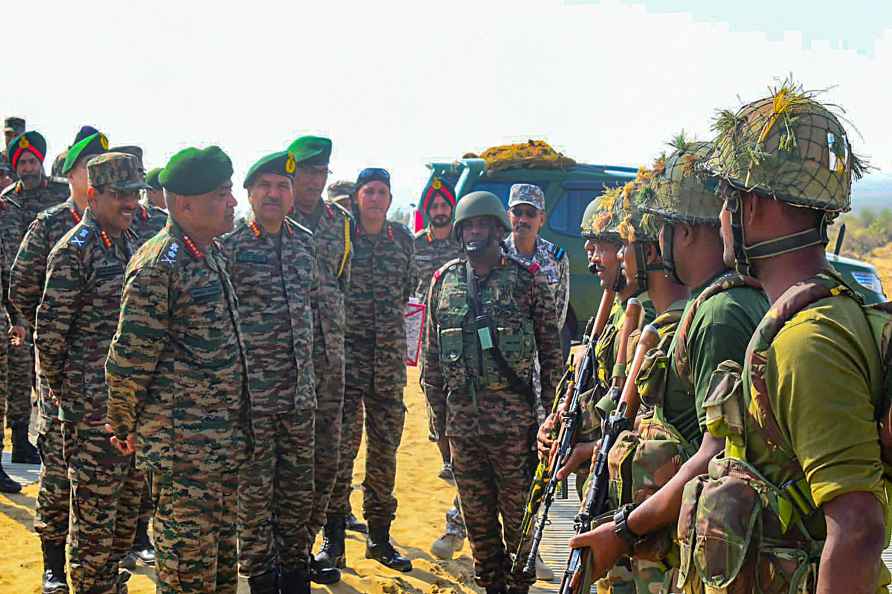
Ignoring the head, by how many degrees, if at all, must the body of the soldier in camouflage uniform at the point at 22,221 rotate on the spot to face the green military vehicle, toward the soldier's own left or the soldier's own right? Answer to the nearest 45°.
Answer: approximately 90° to the soldier's own left

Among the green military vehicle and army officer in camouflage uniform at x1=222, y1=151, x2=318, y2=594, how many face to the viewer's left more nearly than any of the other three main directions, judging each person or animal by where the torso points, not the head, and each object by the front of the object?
0

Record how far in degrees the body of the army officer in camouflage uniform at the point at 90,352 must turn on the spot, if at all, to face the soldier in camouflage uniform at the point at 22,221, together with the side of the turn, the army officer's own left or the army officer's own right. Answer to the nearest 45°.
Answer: approximately 135° to the army officer's own left

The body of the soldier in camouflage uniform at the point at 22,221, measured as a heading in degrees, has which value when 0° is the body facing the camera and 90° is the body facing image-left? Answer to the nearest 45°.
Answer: approximately 0°

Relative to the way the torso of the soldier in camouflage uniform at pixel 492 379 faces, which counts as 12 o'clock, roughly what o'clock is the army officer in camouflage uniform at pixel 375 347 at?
The army officer in camouflage uniform is roughly at 5 o'clock from the soldier in camouflage uniform.

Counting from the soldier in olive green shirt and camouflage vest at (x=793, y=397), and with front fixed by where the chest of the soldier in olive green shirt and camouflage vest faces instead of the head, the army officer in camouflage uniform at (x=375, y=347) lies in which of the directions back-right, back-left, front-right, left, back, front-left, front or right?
front-right

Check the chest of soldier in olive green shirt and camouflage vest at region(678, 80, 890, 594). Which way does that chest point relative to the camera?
to the viewer's left

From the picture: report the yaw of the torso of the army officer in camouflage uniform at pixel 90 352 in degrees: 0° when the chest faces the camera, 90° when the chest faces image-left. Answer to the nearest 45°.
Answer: approximately 315°

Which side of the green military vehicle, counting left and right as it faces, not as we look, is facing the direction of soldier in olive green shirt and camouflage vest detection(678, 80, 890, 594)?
right

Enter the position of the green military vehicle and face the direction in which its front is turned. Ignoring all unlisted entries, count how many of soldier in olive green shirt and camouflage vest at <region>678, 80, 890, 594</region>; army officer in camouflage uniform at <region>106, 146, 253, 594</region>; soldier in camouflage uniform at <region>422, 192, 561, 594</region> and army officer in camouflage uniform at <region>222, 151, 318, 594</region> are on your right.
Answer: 4
